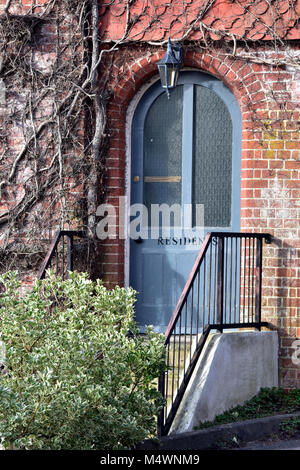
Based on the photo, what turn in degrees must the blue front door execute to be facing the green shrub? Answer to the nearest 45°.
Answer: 0° — it already faces it

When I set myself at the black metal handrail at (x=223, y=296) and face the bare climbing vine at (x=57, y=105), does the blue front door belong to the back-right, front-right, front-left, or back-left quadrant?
front-right

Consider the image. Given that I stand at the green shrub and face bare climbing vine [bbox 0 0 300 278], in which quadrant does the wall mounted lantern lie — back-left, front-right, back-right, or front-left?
front-right

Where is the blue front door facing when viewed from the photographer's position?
facing the viewer

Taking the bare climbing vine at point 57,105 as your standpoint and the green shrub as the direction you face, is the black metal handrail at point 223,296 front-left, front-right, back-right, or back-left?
front-left

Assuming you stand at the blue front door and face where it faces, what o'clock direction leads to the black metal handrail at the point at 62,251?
The black metal handrail is roughly at 2 o'clock from the blue front door.

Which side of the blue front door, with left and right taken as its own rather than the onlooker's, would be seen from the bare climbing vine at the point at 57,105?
right
